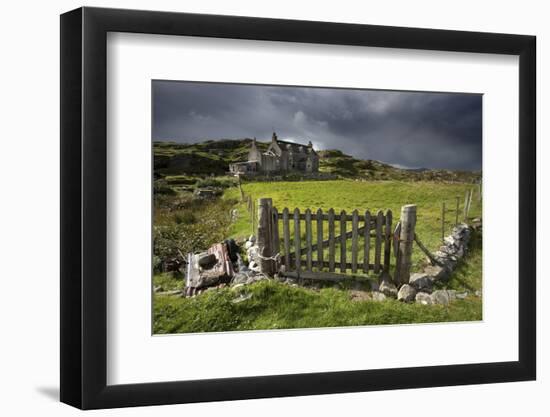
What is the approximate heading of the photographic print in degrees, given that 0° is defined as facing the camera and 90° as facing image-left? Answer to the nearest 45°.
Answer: approximately 315°

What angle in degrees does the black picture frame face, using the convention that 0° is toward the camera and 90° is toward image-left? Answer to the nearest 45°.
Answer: approximately 315°
